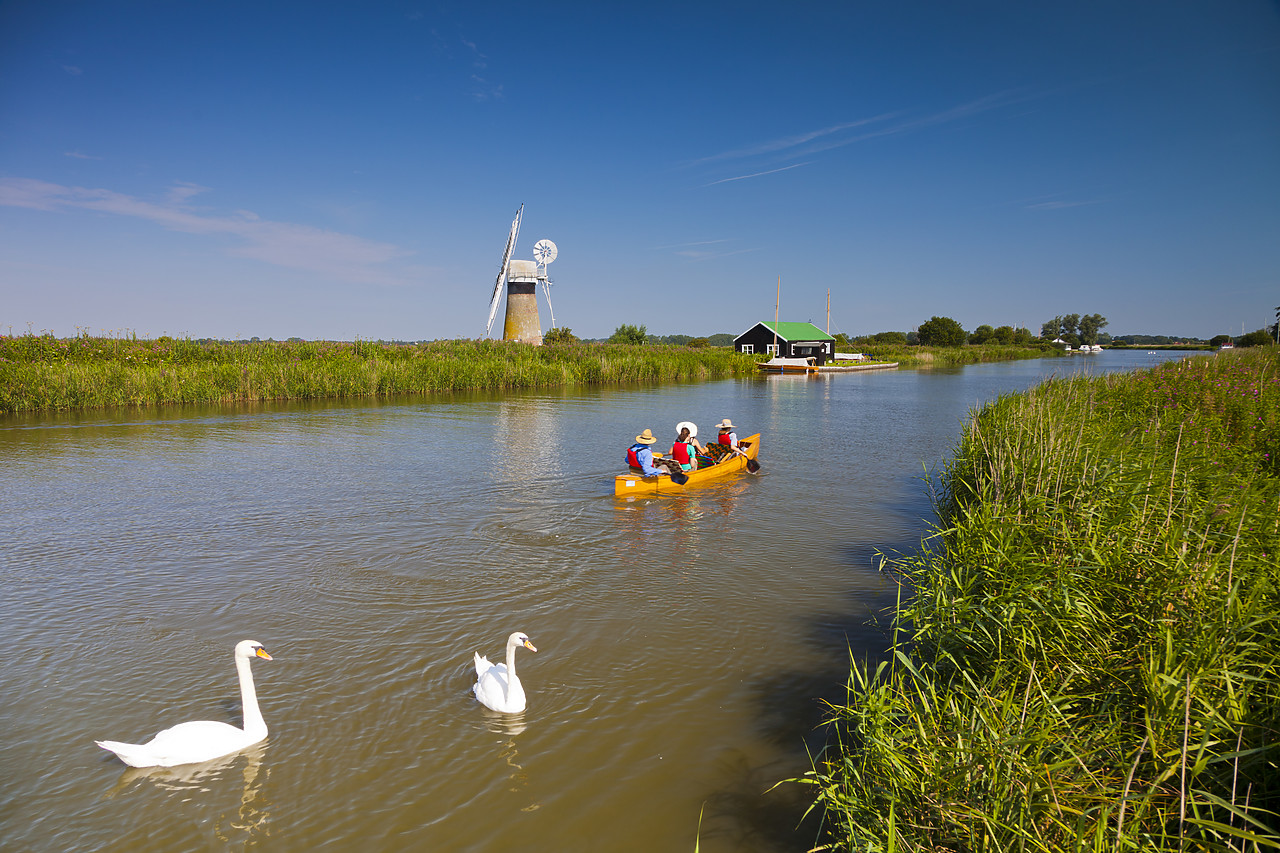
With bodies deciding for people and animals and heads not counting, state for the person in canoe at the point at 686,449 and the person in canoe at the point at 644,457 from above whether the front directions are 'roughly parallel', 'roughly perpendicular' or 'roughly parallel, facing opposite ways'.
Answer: roughly parallel

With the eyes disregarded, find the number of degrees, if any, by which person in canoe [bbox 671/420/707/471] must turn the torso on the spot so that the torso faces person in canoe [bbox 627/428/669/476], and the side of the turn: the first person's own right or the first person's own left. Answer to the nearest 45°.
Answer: approximately 180°

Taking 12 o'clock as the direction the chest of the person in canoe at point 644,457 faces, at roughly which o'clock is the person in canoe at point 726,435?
the person in canoe at point 726,435 is roughly at 12 o'clock from the person in canoe at point 644,457.

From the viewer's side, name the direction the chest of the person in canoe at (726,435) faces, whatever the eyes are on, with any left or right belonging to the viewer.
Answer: facing away from the viewer and to the right of the viewer

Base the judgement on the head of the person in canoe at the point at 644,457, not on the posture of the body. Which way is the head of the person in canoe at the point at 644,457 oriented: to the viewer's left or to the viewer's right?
to the viewer's right

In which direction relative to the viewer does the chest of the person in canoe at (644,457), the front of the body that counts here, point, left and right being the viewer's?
facing away from the viewer and to the right of the viewer

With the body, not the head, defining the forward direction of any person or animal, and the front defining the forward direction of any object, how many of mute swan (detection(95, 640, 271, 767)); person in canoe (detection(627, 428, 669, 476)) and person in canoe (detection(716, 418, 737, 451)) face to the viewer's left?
0

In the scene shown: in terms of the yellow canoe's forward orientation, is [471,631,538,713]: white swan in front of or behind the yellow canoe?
behind

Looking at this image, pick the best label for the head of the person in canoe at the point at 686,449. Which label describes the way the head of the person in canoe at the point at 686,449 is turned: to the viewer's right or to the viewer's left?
to the viewer's right

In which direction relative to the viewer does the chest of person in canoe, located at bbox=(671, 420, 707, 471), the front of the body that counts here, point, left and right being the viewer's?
facing away from the viewer and to the right of the viewer

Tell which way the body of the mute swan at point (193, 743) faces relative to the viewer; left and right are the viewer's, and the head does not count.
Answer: facing to the right of the viewer

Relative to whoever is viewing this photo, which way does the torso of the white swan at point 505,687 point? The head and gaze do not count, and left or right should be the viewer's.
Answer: facing the viewer and to the right of the viewer

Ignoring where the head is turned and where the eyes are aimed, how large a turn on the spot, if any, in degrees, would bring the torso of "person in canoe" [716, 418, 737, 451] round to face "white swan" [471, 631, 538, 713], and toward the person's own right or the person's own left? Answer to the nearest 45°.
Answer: approximately 135° to the person's own right

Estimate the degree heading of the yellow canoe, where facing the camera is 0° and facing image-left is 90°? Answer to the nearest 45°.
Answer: approximately 225°

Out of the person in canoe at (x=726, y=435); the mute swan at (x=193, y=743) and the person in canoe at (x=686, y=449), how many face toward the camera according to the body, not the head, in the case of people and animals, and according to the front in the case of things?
0

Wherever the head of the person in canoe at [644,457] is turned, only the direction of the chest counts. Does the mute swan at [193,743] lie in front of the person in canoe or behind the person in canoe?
behind

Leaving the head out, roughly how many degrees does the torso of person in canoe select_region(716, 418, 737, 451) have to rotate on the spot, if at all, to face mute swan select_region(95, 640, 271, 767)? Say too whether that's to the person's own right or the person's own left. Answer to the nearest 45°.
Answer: approximately 135° to the person's own right
